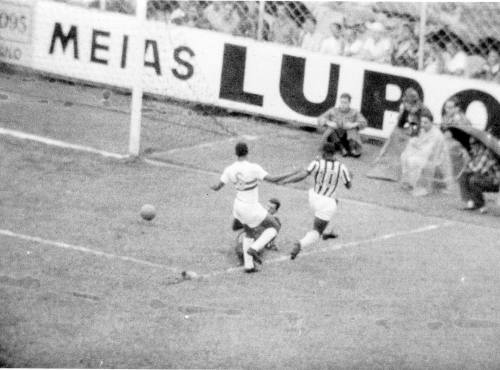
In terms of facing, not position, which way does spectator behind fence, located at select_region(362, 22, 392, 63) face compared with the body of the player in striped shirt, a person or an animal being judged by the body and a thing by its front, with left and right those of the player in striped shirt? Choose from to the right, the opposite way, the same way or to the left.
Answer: the opposite way

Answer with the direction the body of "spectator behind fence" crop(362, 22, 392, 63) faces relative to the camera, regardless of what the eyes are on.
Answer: toward the camera

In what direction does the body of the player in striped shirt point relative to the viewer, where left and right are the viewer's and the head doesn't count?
facing away from the viewer

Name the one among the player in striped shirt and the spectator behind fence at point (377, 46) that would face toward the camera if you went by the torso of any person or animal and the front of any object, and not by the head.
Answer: the spectator behind fence

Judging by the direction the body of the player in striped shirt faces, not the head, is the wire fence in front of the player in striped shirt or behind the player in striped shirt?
in front

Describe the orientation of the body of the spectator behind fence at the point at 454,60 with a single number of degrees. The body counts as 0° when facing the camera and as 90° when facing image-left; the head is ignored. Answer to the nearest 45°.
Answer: approximately 45°

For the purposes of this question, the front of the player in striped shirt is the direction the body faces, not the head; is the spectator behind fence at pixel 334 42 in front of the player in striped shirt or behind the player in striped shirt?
in front

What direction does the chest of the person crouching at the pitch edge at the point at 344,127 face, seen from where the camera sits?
toward the camera

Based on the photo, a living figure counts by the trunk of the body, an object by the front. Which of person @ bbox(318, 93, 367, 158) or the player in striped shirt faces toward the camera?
the person

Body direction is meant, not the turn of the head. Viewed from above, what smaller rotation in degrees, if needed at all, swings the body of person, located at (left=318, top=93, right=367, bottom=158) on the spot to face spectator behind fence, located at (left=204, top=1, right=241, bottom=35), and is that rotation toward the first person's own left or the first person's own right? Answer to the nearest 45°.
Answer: approximately 135° to the first person's own right
